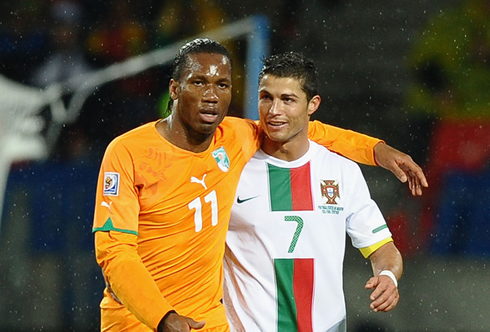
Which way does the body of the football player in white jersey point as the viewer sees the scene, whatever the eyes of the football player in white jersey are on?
toward the camera

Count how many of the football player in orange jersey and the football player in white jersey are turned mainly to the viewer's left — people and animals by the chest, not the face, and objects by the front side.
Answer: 0

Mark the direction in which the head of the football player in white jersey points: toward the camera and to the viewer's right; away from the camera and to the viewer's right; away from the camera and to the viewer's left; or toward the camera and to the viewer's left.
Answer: toward the camera and to the viewer's left

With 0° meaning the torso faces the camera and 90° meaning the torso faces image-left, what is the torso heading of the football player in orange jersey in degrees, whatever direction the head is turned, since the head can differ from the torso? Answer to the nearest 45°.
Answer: approximately 315°
